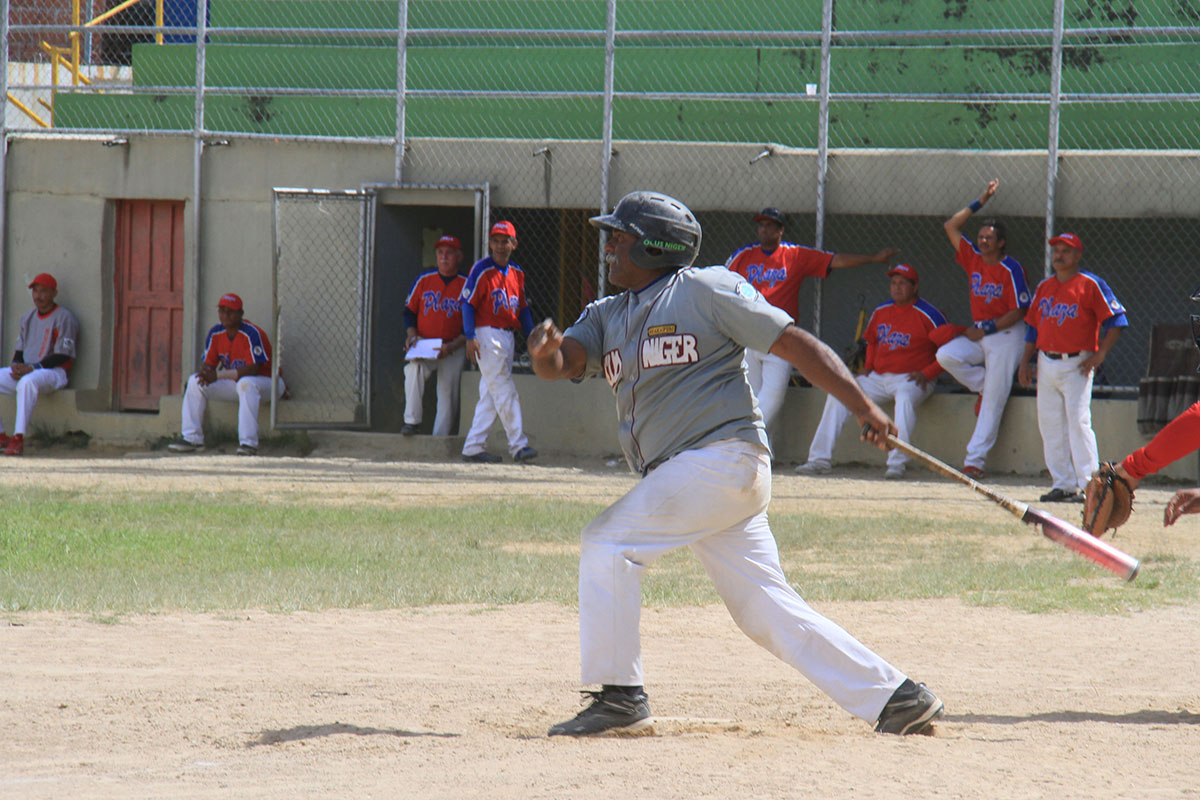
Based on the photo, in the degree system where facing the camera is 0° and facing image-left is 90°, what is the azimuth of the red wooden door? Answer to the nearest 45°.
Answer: approximately 0°

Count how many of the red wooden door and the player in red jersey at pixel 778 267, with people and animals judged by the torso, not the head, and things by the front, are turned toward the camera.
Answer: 2

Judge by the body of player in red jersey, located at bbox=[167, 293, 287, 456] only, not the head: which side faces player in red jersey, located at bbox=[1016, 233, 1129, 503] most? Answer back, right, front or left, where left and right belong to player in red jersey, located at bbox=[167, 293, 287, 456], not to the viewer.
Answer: left

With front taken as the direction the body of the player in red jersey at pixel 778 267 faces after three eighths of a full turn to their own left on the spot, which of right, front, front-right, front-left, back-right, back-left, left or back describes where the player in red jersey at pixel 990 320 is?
front-right

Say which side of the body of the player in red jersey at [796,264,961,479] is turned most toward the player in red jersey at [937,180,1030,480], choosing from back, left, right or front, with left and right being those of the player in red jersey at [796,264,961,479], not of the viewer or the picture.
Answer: left

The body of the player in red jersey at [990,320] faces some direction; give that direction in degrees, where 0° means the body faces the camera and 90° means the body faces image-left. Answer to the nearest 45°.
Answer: approximately 45°

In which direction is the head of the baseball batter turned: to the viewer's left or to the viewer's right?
to the viewer's left

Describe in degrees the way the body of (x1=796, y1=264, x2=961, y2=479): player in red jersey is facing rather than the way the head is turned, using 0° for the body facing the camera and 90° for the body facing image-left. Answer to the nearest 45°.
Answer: approximately 45°
